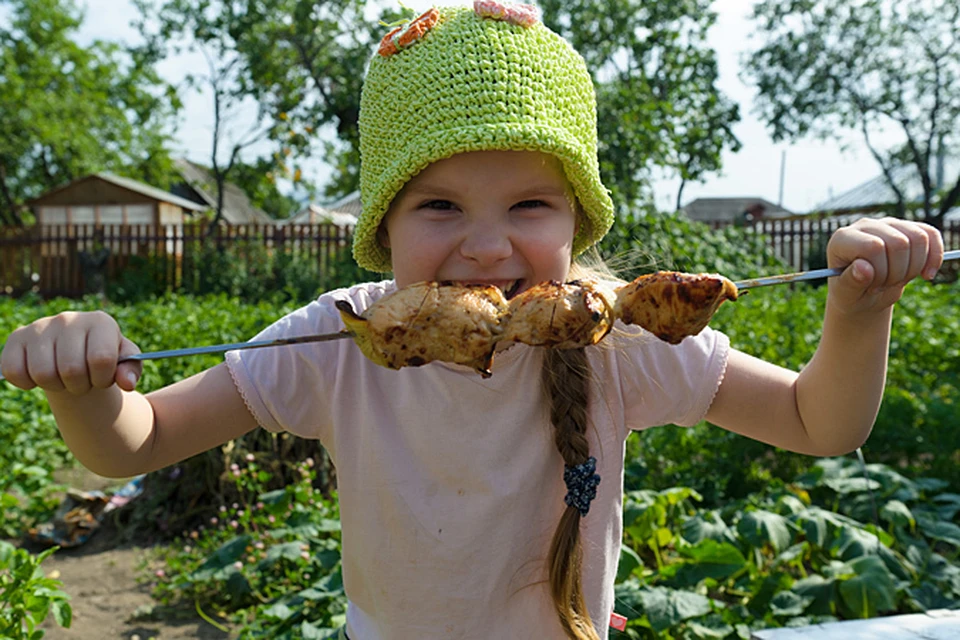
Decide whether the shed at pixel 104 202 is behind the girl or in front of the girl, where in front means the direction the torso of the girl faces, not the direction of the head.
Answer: behind

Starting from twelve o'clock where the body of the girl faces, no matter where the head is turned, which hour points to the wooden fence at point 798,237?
The wooden fence is roughly at 7 o'clock from the girl.

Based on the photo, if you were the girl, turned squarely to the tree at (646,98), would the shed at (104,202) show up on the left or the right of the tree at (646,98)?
left

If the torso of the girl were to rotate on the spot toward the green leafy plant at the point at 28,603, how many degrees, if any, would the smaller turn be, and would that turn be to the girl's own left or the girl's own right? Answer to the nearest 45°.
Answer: approximately 90° to the girl's own right

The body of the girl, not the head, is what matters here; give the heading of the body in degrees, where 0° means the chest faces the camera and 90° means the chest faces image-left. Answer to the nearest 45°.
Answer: approximately 0°

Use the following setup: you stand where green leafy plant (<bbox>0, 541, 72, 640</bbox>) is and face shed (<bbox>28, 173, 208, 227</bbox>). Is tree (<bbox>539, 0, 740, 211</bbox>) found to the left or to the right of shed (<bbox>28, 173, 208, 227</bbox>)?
right

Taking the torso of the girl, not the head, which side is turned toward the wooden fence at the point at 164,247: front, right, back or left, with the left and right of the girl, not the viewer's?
back

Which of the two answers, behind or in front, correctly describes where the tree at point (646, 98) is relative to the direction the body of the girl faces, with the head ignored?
behind
